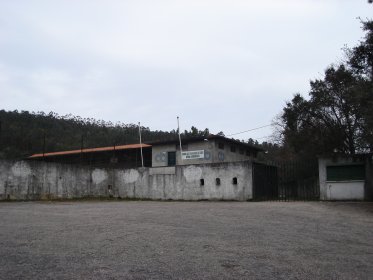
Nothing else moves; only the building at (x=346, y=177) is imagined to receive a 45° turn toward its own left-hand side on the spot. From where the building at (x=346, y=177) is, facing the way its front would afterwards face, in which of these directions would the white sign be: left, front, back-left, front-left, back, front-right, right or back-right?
back

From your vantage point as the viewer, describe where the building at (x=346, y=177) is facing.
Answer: facing the viewer

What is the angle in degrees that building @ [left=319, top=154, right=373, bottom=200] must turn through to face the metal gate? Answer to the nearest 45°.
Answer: approximately 135° to its right

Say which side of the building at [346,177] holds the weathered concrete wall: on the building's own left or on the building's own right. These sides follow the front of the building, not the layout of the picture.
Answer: on the building's own right

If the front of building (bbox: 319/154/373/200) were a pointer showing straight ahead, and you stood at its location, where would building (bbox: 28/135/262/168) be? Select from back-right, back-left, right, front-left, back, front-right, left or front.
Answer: back-right

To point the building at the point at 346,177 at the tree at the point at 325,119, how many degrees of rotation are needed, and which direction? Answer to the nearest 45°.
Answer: approximately 180°
